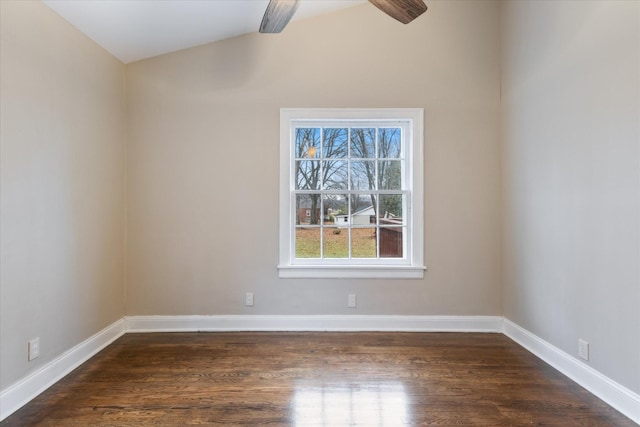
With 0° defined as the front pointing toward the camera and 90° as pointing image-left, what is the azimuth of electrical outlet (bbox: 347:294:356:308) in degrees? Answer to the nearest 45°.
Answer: approximately 0°

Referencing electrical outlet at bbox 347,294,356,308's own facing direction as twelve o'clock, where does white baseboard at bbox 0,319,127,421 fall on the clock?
The white baseboard is roughly at 2 o'clock from the electrical outlet.

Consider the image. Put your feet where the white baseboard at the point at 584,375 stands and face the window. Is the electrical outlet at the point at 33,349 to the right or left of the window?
left

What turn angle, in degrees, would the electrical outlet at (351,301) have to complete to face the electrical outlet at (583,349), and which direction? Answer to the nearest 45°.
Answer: approximately 45° to its left

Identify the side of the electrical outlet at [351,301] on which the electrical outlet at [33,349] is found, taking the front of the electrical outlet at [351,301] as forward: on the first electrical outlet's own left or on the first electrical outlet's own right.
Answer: on the first electrical outlet's own right
